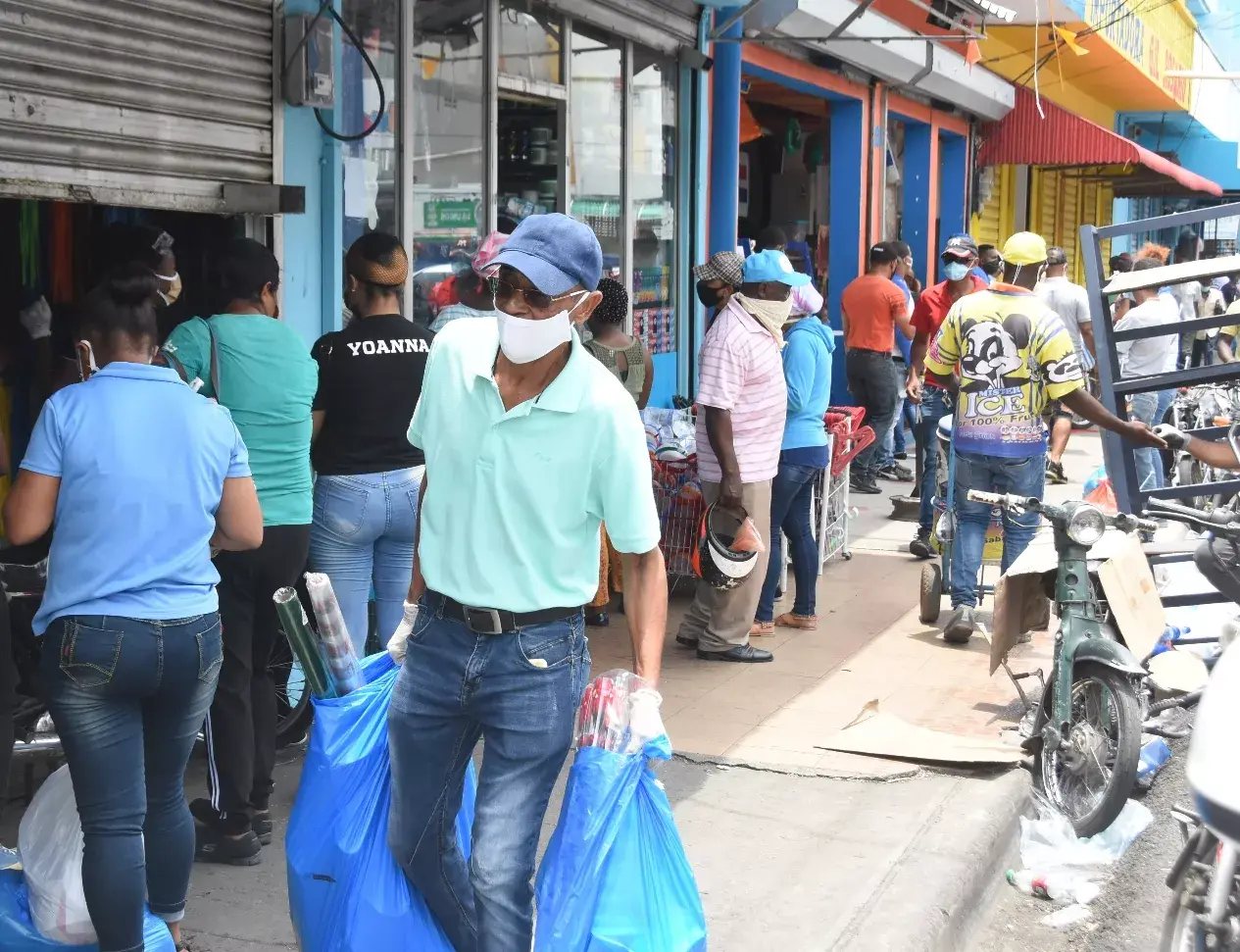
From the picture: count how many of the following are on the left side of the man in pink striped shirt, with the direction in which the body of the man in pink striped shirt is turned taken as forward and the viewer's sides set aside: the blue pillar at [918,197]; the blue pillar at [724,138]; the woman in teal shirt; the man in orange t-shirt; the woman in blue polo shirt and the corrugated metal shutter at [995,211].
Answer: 4

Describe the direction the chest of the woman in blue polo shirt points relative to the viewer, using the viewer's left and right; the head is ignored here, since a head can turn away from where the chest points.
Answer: facing away from the viewer

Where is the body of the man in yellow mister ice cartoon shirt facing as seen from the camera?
away from the camera

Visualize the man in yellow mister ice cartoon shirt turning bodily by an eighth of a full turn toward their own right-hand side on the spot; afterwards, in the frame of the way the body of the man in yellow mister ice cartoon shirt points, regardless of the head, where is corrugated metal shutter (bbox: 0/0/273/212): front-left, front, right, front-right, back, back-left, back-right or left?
back

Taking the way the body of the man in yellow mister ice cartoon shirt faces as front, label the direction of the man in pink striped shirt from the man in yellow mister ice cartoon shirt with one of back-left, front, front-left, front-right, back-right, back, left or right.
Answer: back-left

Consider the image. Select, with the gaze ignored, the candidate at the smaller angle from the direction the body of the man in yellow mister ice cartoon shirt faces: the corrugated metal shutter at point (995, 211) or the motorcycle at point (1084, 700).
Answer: the corrugated metal shutter
